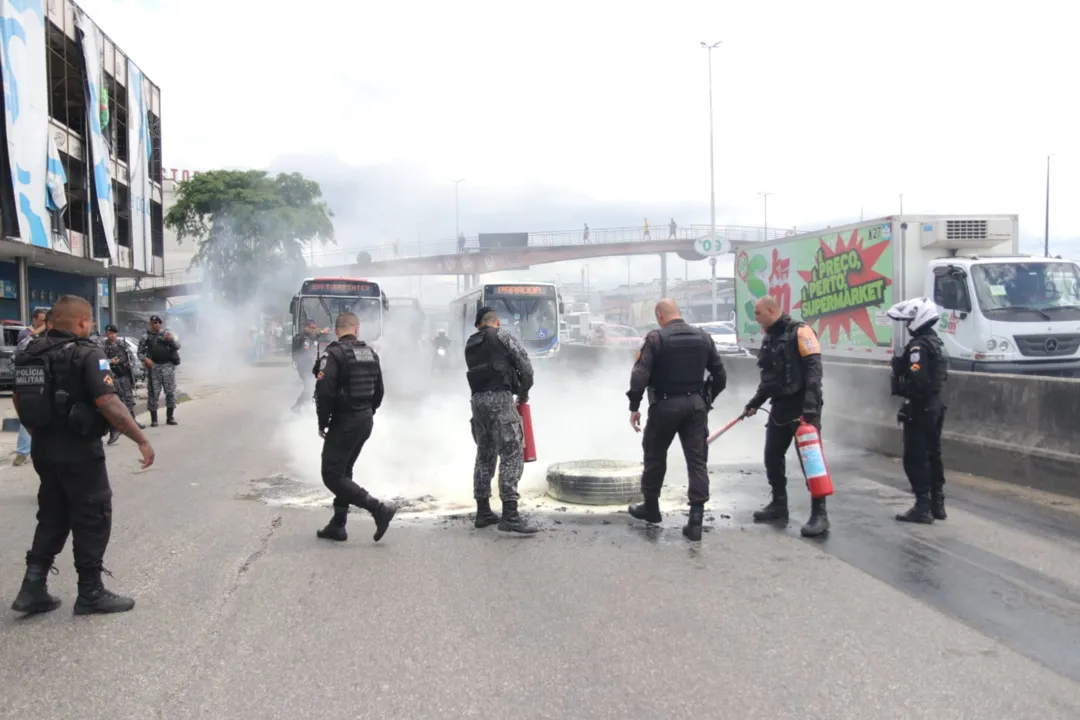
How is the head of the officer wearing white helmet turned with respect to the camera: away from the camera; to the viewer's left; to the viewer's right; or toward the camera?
to the viewer's left

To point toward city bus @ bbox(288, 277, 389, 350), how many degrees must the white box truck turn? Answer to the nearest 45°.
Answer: approximately 135° to its right

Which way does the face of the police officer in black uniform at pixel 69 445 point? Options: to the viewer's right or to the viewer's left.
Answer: to the viewer's right

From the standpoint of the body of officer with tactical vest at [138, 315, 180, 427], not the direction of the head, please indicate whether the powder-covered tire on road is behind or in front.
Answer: in front

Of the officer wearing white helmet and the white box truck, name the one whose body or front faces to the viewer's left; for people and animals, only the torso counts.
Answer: the officer wearing white helmet

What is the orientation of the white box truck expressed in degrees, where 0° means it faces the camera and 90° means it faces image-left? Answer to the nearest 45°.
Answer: approximately 315°

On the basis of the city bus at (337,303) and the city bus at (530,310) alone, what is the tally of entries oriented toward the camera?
2

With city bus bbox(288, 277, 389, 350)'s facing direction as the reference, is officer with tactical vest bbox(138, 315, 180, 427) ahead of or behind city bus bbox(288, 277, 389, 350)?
ahead

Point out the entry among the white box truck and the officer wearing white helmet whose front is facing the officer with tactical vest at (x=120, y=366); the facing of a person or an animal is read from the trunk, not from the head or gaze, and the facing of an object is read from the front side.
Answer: the officer wearing white helmet
